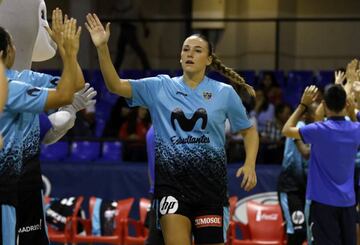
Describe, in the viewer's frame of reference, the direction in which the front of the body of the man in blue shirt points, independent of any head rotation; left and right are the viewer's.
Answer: facing away from the viewer

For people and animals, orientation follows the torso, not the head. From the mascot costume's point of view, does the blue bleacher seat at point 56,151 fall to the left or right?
on its left

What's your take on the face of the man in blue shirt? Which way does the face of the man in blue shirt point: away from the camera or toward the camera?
away from the camera

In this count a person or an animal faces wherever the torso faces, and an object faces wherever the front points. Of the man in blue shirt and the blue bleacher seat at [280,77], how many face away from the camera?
1

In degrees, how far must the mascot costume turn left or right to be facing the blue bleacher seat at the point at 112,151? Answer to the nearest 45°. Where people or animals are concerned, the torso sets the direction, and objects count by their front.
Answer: approximately 90° to its left

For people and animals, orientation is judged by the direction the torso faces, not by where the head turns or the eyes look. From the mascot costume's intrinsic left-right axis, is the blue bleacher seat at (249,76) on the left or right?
on its left
